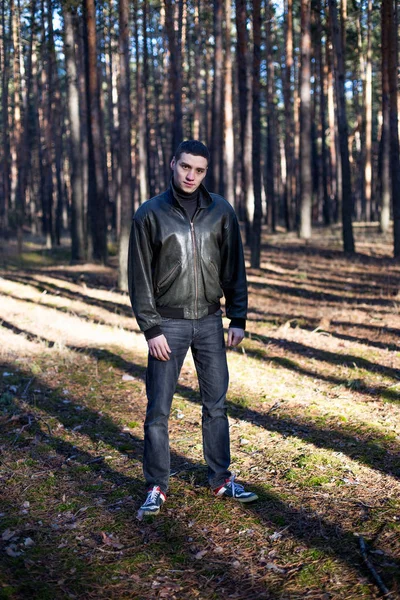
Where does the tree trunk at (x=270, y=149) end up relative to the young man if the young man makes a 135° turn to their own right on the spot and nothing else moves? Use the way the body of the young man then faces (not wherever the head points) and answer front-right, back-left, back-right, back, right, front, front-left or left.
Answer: front-right

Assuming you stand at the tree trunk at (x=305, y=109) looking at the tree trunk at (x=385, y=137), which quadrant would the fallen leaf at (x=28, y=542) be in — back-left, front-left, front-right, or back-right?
back-right

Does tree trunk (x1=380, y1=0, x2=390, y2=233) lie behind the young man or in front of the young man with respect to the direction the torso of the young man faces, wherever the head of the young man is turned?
behind

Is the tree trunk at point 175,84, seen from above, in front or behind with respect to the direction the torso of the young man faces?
behind

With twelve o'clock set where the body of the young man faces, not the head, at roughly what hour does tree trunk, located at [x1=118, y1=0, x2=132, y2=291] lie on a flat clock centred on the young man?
The tree trunk is roughly at 6 o'clock from the young man.

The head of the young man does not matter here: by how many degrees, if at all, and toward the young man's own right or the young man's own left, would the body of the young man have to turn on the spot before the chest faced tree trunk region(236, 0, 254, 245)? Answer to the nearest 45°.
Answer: approximately 180°

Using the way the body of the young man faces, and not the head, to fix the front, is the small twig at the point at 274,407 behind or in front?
behind

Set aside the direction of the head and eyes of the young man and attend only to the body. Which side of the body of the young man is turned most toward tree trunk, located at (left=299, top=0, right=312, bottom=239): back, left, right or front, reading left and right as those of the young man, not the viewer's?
back

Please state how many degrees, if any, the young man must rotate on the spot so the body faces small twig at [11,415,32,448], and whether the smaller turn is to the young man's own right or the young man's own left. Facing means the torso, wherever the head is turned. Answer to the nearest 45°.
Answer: approximately 135° to the young man's own right

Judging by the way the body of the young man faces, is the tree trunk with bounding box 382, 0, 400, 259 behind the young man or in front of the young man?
behind

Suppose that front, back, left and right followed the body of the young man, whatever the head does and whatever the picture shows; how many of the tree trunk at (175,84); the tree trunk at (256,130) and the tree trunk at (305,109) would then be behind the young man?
3

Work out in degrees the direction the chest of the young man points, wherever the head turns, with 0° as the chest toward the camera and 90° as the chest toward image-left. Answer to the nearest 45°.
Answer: approximately 0°
